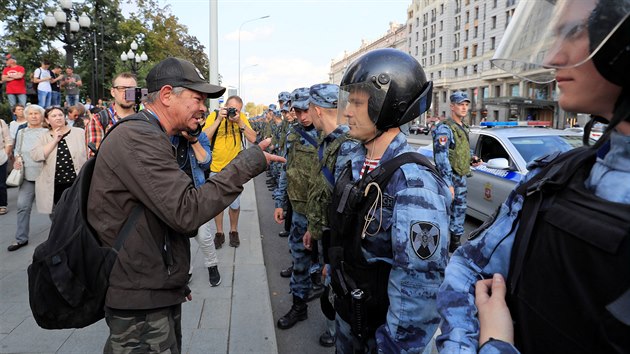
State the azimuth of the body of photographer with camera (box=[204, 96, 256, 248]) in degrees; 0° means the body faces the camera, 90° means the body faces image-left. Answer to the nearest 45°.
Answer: approximately 0°

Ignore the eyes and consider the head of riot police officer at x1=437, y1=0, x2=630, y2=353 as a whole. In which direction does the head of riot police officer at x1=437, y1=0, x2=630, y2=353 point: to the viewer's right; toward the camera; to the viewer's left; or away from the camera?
to the viewer's left

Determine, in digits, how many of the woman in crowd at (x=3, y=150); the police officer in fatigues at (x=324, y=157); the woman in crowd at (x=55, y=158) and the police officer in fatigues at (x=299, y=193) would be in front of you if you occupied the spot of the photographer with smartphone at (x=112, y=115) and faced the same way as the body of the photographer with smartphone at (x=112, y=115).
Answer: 2

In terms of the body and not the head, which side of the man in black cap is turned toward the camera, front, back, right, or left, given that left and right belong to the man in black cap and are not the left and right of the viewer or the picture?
right

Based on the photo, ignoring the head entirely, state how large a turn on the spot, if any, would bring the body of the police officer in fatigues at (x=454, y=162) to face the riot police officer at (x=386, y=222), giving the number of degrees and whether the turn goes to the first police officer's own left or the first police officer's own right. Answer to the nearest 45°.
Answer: approximately 45° to the first police officer's own right

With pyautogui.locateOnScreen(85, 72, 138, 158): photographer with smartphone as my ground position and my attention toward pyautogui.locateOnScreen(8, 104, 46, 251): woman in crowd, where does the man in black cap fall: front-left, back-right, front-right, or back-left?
back-left

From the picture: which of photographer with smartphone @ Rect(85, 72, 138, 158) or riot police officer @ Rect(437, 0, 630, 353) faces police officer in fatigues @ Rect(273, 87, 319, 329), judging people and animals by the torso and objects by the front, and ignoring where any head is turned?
the photographer with smartphone

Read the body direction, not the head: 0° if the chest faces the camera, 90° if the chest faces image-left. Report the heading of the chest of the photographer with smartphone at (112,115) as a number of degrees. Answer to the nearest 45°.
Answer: approximately 315°

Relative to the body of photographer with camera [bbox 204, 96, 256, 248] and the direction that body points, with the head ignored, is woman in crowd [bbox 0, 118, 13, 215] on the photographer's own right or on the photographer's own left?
on the photographer's own right

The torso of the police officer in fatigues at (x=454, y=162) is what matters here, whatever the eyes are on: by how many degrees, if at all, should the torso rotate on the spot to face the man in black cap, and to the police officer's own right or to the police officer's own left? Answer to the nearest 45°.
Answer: approximately 45° to the police officer's own right
